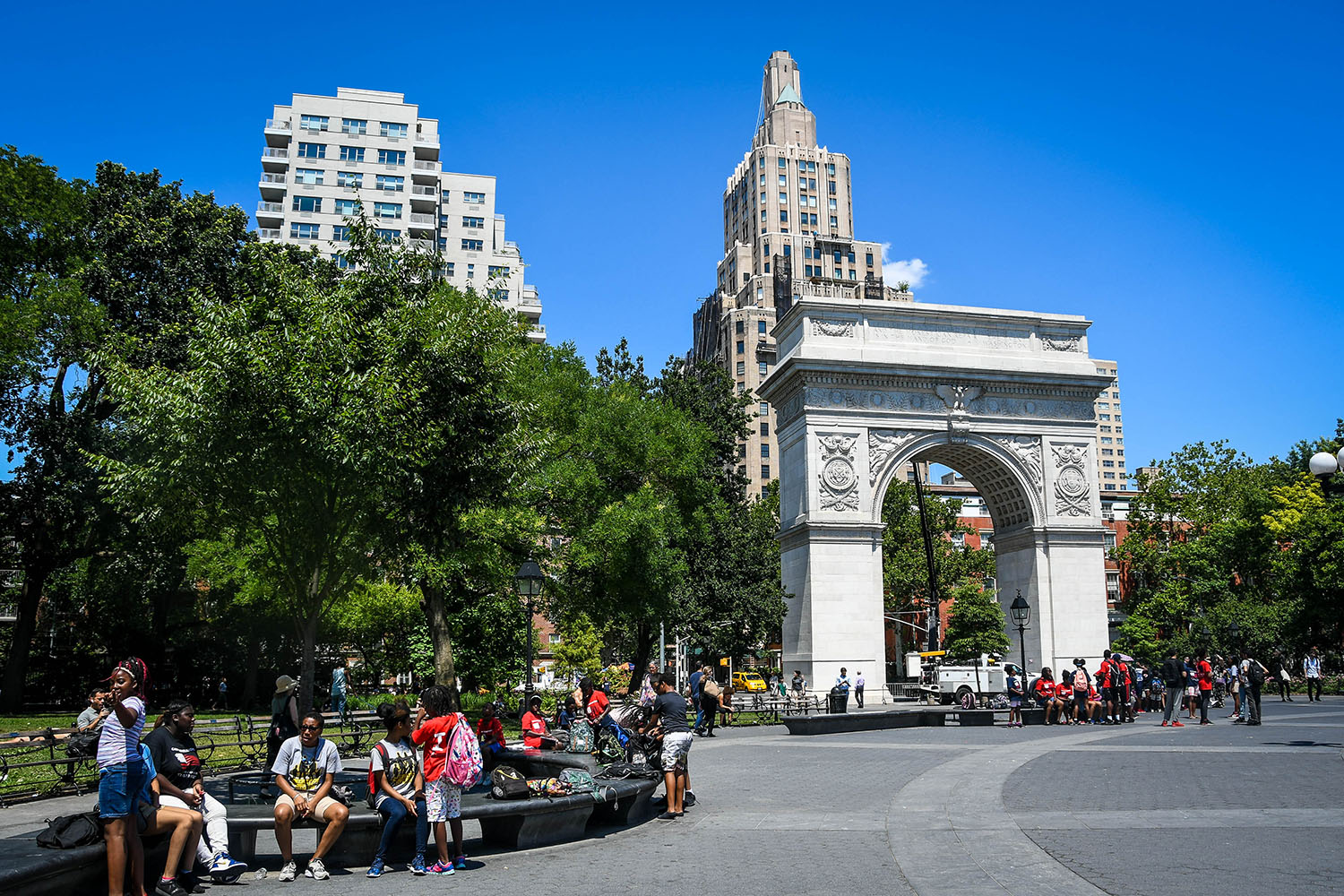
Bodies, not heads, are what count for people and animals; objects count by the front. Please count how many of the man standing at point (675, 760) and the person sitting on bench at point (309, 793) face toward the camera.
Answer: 1

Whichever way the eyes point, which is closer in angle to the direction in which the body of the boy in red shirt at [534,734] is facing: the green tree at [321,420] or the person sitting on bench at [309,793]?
the person sitting on bench

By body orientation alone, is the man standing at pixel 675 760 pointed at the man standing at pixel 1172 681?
no

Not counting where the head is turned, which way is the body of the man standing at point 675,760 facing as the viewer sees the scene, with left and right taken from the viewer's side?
facing away from the viewer and to the left of the viewer

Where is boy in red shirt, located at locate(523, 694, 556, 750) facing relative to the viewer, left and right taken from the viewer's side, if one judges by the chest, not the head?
facing the viewer and to the right of the viewer

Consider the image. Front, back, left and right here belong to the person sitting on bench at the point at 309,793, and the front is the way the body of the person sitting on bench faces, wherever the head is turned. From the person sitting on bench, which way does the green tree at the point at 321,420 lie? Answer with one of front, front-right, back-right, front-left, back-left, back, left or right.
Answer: back

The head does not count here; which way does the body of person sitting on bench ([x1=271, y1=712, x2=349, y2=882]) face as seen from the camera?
toward the camera

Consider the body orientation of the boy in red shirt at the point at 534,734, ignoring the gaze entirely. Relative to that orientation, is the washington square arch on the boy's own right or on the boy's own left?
on the boy's own left

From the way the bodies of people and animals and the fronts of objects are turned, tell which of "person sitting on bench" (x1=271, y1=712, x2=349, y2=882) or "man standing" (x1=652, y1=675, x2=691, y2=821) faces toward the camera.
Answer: the person sitting on bench
